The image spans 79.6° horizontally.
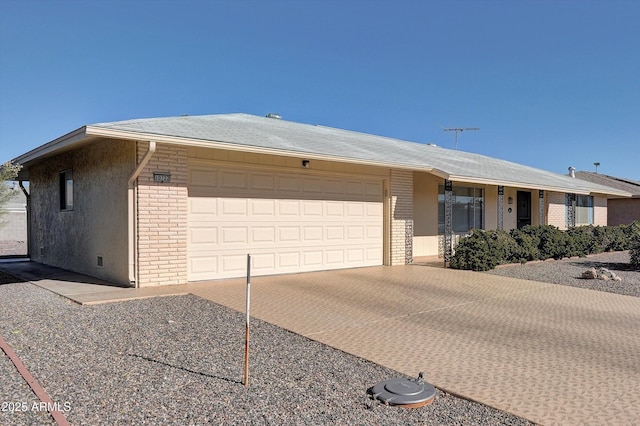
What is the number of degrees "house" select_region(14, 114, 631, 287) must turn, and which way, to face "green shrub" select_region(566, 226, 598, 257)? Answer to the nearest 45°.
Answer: approximately 90° to its left

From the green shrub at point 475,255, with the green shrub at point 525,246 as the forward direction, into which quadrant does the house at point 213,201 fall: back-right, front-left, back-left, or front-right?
back-left

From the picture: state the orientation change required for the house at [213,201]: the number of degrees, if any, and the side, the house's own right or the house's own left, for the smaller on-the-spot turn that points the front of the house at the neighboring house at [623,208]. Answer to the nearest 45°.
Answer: approximately 90° to the house's own left

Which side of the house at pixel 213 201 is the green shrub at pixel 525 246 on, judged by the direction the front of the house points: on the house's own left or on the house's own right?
on the house's own left

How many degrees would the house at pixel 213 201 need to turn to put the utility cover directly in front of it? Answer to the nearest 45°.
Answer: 0° — it already faces it

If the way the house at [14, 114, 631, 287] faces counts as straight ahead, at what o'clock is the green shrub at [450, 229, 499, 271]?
The green shrub is roughly at 10 o'clock from the house.

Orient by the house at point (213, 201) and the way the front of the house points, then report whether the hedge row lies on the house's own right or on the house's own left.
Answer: on the house's own left
